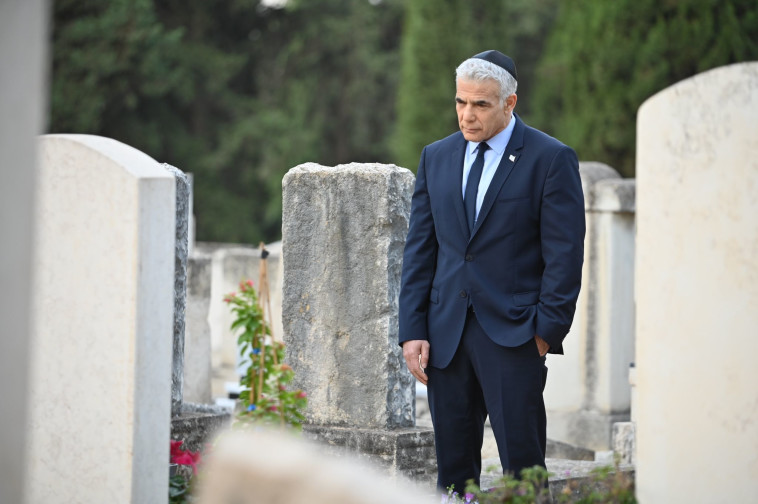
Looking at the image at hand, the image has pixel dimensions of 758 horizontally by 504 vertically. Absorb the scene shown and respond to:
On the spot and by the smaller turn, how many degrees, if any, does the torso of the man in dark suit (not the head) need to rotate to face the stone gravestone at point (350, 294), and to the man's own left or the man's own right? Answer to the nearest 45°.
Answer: approximately 90° to the man's own right

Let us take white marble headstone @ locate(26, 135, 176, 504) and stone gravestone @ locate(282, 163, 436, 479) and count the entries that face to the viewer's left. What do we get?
0

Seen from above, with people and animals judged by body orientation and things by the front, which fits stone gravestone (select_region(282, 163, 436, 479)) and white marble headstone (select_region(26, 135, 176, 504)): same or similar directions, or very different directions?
same or similar directions

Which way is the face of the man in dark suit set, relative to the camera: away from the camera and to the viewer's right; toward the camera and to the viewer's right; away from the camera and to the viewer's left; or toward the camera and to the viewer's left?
toward the camera and to the viewer's left

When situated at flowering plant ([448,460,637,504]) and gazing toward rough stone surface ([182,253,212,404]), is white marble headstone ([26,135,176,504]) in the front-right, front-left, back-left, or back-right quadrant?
front-left

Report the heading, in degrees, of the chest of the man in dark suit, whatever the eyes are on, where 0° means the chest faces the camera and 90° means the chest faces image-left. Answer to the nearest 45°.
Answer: approximately 45°

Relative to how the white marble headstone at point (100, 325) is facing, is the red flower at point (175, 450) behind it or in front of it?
in front
